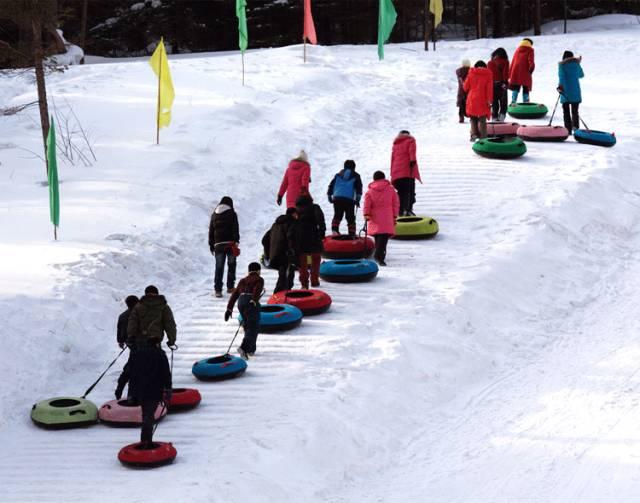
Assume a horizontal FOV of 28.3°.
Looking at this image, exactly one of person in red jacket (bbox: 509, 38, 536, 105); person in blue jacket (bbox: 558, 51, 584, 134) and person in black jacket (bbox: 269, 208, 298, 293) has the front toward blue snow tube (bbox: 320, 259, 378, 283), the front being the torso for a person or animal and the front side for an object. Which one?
the person in black jacket

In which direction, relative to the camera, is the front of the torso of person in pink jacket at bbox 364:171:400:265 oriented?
away from the camera

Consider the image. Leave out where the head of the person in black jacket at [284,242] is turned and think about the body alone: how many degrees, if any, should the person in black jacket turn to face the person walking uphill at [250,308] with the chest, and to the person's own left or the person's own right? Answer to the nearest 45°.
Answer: approximately 135° to the person's own right

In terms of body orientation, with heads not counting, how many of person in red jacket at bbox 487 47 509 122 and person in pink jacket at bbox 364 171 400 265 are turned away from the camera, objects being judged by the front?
2

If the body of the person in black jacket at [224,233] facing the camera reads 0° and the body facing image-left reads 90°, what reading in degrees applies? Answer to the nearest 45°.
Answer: approximately 180°

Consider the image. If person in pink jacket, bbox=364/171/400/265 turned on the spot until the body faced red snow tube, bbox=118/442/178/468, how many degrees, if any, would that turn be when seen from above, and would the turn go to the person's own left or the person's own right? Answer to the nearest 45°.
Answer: approximately 180°

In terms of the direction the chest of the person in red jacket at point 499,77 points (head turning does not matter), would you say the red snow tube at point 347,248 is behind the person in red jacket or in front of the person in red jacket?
behind

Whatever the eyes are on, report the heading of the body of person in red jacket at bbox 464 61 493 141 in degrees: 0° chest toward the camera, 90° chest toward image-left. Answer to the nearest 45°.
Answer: approximately 180°

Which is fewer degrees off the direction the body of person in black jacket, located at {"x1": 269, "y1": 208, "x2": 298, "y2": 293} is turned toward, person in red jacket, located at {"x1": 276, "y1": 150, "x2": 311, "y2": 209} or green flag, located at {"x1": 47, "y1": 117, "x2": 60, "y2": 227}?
the person in red jacket

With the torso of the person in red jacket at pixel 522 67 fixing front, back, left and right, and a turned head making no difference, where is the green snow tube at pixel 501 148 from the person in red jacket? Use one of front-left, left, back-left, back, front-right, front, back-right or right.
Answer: back-right

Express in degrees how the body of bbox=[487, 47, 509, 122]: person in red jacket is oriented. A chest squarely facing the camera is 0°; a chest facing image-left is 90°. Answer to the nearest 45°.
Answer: approximately 180°
